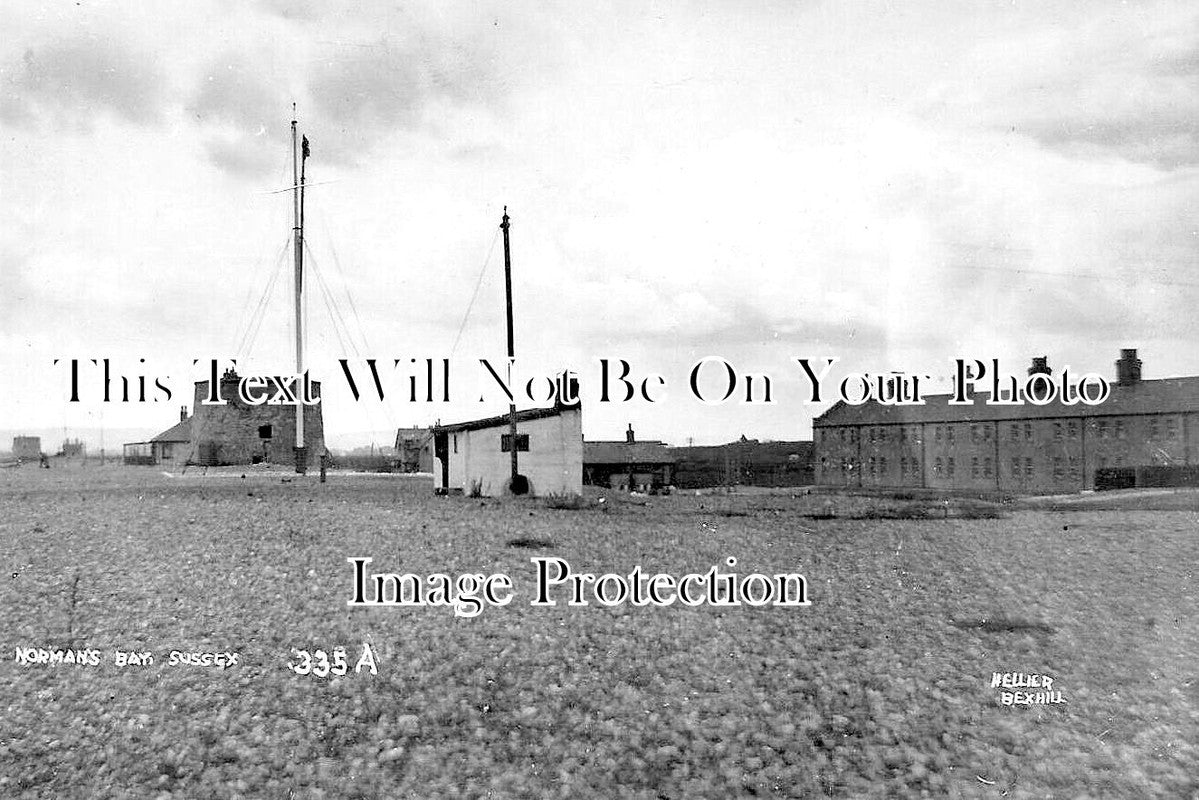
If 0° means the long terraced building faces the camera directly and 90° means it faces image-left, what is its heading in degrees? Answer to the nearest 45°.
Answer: approximately 45°
